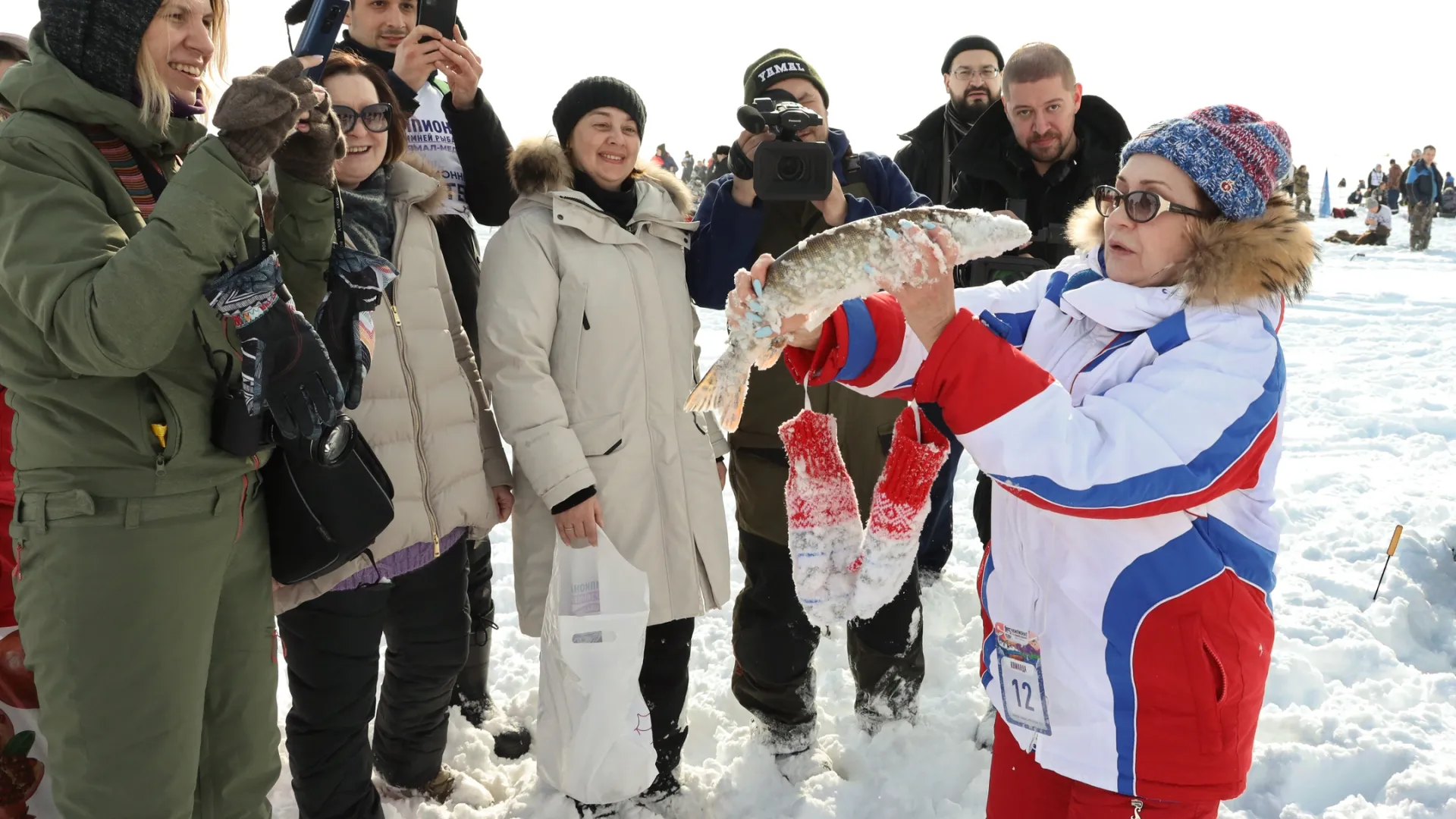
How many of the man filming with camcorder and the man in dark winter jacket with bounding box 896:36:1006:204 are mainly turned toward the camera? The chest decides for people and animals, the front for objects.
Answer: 2

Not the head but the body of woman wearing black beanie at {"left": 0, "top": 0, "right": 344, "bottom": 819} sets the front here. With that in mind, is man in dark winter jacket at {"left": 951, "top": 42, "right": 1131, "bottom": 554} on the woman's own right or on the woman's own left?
on the woman's own left

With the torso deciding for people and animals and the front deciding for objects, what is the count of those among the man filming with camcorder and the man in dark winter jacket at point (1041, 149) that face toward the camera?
2

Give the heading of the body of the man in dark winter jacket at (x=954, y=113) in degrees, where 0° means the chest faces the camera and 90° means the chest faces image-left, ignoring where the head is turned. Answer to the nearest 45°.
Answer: approximately 0°

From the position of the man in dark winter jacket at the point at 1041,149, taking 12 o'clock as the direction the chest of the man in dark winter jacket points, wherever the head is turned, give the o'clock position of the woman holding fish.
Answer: The woman holding fish is roughly at 12 o'clock from the man in dark winter jacket.

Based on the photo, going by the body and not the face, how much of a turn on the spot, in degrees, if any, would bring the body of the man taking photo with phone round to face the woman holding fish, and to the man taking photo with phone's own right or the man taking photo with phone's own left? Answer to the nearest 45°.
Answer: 0° — they already face them

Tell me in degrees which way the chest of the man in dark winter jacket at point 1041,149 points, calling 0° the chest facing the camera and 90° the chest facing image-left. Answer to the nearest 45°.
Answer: approximately 0°

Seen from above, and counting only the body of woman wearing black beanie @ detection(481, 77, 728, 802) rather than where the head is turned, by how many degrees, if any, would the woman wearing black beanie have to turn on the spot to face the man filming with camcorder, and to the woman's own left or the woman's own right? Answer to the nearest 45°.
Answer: approximately 90° to the woman's own left

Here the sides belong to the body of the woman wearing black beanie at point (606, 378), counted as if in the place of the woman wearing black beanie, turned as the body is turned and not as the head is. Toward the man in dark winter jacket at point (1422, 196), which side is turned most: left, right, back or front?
left

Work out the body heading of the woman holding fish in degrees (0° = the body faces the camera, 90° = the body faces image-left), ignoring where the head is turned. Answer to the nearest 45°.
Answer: approximately 45°

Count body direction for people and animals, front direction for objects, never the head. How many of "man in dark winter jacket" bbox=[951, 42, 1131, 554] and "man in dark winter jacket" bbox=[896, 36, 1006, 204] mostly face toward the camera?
2

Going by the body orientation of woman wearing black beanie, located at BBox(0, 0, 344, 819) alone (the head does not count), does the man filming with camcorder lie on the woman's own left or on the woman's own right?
on the woman's own left
